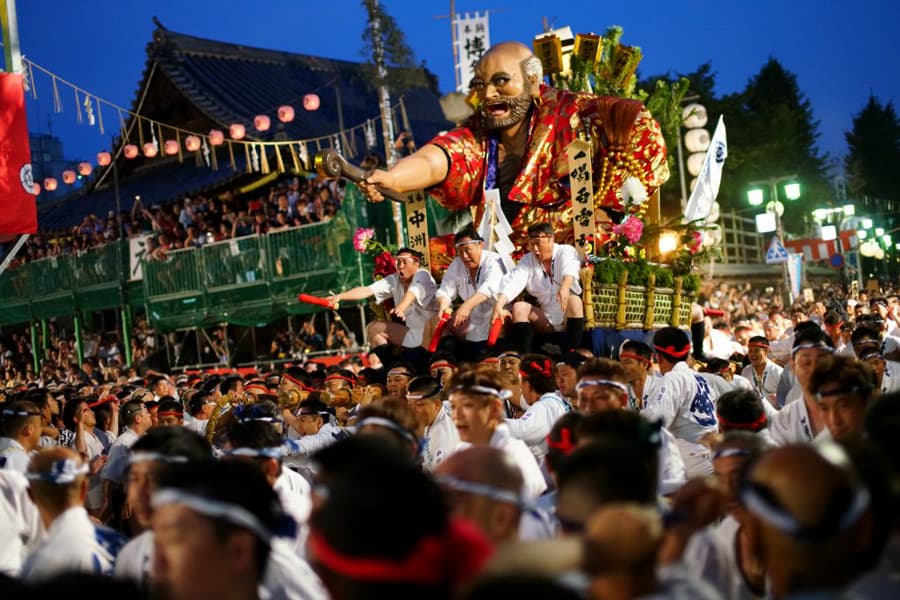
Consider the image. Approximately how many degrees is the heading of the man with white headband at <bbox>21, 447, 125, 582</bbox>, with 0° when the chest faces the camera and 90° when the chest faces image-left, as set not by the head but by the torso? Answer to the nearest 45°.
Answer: approximately 180°

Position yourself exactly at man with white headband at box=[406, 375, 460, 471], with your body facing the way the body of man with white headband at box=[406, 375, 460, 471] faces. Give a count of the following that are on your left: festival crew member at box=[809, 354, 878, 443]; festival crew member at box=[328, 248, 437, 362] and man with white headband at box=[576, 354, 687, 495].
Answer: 2

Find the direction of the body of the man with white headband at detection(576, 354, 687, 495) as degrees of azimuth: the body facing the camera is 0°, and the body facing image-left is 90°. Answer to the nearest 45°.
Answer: approximately 45°

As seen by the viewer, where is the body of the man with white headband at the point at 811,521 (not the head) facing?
away from the camera

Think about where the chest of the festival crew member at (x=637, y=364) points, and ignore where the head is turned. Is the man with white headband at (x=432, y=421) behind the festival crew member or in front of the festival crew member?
in front

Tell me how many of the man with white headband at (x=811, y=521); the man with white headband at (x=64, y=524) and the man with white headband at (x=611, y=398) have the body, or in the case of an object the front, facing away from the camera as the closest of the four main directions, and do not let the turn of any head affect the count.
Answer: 2

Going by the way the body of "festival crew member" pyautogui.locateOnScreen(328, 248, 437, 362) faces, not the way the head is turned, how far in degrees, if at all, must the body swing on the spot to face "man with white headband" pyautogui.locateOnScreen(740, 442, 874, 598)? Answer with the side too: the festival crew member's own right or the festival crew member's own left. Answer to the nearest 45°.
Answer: approximately 45° to the festival crew member's own left

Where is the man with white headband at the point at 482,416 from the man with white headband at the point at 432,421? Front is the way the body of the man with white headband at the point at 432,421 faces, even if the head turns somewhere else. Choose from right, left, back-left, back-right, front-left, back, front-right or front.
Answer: front-left

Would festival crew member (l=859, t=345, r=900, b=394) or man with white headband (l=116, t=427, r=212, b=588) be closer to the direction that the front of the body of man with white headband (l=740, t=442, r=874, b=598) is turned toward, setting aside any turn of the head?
the festival crew member
